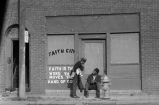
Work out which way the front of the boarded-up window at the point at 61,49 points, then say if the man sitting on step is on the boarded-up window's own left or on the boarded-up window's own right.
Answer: on the boarded-up window's own left

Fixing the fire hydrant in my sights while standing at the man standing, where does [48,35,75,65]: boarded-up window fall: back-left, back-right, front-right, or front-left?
back-left

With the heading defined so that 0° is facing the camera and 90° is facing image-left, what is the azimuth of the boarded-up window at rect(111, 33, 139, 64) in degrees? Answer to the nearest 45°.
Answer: approximately 0°

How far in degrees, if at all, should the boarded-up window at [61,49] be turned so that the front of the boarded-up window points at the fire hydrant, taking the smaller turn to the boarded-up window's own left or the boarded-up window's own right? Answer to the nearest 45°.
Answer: approximately 45° to the boarded-up window's own left

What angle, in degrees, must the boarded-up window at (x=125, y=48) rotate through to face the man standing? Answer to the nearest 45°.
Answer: approximately 90° to its right

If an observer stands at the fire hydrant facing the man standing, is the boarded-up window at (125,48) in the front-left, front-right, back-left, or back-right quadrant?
back-right

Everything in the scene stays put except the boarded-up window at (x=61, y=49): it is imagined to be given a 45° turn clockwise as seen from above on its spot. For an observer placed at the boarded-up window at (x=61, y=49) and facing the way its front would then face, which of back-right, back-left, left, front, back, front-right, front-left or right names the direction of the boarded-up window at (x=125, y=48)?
back-left
